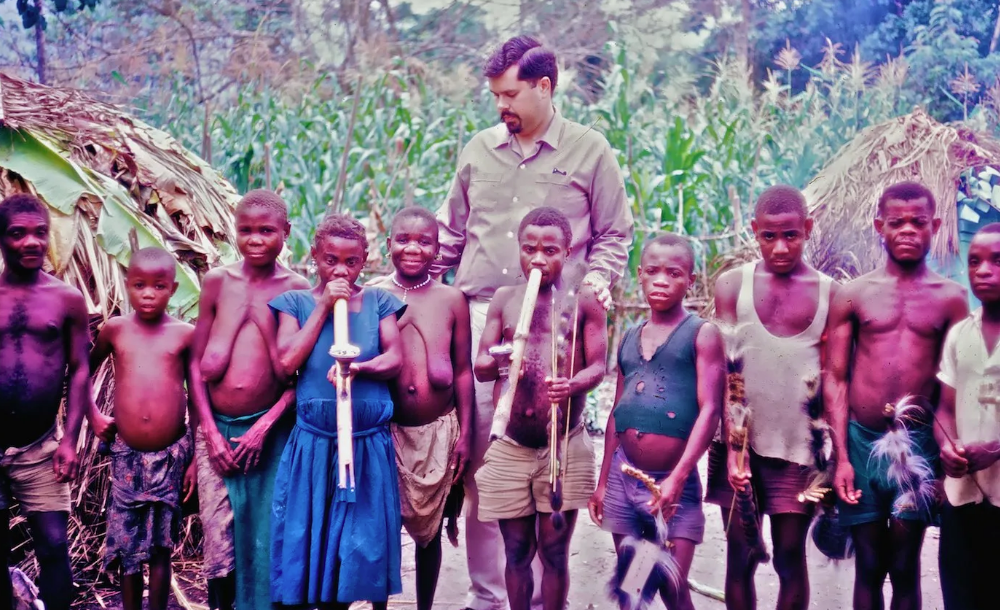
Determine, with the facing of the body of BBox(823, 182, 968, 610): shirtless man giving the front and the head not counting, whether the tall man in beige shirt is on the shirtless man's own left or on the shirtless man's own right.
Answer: on the shirtless man's own right

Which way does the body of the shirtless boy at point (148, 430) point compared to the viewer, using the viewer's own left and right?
facing the viewer

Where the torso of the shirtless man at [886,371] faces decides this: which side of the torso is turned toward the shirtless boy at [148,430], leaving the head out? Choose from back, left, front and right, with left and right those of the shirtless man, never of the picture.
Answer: right

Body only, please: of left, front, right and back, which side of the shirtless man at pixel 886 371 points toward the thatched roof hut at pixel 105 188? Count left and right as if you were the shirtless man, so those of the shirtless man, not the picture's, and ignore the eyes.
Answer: right

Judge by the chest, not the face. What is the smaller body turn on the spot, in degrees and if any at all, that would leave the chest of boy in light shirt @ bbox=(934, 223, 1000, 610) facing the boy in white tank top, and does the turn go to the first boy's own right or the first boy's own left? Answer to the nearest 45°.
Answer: approximately 45° to the first boy's own right

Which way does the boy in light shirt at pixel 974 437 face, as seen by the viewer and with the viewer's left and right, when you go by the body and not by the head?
facing the viewer and to the left of the viewer

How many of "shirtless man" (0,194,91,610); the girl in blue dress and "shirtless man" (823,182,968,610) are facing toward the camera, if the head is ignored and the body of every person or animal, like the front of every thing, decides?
3

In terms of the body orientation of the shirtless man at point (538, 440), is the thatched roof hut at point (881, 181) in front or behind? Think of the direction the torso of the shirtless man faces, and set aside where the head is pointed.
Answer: behind

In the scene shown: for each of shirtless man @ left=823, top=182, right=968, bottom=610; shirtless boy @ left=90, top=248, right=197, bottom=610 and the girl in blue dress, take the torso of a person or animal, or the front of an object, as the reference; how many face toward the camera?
3

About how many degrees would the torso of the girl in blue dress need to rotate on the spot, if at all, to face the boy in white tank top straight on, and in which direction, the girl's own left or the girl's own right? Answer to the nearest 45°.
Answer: approximately 90° to the girl's own left
